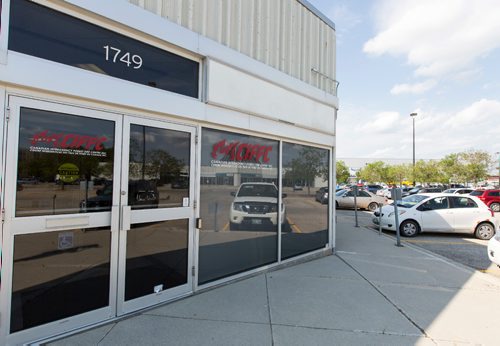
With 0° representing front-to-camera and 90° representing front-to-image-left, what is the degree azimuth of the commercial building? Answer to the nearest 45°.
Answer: approximately 315°

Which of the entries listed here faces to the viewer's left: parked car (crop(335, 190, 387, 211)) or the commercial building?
the parked car

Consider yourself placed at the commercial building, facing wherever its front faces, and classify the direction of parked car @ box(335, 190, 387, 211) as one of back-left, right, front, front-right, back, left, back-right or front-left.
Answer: left

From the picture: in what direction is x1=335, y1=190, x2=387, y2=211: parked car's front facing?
to the viewer's left

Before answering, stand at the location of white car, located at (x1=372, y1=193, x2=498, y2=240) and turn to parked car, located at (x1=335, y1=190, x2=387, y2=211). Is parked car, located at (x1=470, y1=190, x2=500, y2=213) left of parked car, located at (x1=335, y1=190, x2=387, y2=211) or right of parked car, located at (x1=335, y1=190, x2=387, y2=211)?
right

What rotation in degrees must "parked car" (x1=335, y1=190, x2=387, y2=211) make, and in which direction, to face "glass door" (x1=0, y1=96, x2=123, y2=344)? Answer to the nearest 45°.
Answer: approximately 90° to its left

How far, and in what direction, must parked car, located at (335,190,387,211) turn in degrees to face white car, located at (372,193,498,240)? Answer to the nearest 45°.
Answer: approximately 90° to its left

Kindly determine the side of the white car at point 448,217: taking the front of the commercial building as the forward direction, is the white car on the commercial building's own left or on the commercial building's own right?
on the commercial building's own left

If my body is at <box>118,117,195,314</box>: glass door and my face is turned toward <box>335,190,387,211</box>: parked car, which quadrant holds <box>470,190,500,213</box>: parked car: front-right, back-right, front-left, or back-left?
front-right

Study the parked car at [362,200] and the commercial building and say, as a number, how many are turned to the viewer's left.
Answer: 1

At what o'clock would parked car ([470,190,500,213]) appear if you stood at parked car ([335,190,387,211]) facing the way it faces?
parked car ([470,190,500,213]) is roughly at 5 o'clock from parked car ([335,190,387,211]).

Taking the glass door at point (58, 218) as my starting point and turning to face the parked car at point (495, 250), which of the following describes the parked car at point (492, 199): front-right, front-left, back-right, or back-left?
front-left

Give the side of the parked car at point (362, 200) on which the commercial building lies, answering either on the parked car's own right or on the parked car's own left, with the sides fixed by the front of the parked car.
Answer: on the parked car's own left

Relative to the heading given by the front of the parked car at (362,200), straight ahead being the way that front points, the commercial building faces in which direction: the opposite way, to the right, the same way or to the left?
the opposite way
